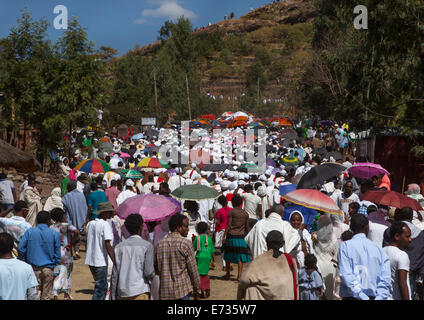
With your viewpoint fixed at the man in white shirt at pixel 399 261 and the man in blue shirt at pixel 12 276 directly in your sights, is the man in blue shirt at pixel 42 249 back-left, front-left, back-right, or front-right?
front-right

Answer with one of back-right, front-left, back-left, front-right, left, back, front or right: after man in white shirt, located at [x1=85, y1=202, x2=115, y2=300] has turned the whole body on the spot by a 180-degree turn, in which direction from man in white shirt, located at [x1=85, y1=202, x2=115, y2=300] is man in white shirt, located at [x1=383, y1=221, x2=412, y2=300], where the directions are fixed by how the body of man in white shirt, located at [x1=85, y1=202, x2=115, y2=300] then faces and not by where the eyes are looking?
left

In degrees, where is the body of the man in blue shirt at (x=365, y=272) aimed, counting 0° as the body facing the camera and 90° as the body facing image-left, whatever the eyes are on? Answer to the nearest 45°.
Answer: approximately 180°

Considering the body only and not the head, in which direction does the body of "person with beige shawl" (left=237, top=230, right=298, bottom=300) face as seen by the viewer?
away from the camera

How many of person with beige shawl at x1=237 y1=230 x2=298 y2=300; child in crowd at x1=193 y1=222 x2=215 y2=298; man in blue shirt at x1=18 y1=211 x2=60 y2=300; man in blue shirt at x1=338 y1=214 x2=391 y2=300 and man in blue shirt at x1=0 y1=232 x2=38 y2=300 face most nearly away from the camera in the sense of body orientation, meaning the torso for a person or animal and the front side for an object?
5

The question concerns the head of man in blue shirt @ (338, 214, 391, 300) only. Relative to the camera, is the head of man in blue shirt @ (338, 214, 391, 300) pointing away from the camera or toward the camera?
away from the camera

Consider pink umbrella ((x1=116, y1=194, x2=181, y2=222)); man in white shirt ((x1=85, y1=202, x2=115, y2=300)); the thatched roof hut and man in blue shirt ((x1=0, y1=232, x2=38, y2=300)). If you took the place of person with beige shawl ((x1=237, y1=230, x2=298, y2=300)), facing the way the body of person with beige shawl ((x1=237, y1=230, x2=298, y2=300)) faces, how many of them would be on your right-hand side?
0

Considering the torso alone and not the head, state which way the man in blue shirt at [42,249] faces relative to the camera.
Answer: away from the camera

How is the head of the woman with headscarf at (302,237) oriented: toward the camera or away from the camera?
toward the camera

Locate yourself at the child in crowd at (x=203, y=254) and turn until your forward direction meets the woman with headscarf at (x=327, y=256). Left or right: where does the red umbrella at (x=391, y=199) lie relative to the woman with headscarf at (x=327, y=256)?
left

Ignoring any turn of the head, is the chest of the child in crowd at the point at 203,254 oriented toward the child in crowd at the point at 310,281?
no

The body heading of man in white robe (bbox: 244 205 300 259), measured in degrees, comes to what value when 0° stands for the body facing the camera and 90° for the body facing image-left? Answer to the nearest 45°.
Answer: approximately 180°

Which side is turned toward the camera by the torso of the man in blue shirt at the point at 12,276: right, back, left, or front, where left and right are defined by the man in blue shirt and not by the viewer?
back

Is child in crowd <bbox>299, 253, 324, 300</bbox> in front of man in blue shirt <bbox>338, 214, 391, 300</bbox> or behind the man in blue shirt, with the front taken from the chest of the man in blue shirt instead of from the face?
in front

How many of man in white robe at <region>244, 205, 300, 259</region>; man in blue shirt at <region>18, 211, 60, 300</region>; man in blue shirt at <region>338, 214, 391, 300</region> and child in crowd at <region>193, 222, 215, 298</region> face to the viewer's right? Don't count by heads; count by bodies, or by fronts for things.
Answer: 0

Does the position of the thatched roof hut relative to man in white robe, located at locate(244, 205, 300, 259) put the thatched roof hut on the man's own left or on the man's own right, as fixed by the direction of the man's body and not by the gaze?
on the man's own left

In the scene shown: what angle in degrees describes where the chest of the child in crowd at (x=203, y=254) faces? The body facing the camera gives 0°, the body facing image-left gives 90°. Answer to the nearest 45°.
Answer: approximately 180°

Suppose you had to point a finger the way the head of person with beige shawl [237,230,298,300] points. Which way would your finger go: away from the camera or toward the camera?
away from the camera

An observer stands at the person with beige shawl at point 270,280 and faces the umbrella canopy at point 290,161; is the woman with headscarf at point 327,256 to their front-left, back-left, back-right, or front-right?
front-right
